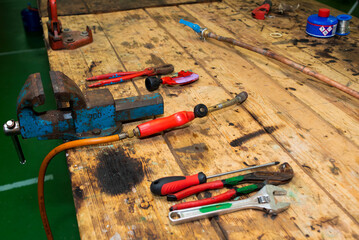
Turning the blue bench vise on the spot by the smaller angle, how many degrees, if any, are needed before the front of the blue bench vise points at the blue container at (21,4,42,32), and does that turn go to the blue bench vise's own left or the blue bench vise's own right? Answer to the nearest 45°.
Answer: approximately 90° to the blue bench vise's own right

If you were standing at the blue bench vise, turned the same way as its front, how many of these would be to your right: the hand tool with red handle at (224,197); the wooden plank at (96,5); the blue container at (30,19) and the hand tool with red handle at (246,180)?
2

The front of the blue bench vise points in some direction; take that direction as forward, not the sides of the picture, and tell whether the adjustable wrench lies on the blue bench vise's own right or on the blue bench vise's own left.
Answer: on the blue bench vise's own left

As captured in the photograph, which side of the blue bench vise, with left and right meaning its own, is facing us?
left

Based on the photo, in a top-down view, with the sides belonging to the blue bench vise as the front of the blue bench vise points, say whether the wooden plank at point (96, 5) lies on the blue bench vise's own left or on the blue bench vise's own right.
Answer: on the blue bench vise's own right

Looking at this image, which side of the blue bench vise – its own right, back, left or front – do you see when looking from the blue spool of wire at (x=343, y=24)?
back

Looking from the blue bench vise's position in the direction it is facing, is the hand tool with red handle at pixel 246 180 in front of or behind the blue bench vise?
behind

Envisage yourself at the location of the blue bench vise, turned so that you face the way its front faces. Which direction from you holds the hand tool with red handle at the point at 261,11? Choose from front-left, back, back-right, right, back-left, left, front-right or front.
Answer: back-right
